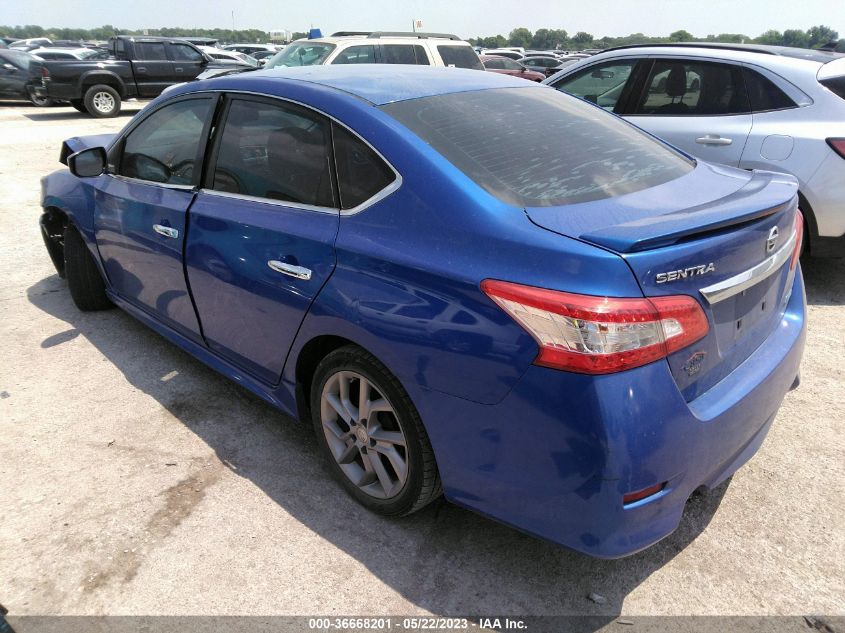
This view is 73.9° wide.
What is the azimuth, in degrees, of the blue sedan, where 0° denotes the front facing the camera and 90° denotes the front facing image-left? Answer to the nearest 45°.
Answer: approximately 135°

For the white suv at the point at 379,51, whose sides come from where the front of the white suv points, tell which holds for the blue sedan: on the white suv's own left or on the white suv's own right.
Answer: on the white suv's own left

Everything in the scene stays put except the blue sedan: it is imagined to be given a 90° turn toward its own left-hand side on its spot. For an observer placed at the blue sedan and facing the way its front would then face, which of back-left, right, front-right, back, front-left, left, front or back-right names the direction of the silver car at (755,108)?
back

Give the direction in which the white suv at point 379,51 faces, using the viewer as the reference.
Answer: facing the viewer and to the left of the viewer

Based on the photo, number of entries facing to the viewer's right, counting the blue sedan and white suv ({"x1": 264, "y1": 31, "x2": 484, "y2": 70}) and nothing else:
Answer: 0

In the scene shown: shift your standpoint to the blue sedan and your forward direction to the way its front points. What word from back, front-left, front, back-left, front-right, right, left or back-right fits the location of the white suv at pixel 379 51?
front-right

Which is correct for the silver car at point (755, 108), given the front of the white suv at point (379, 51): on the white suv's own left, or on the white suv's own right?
on the white suv's own left
